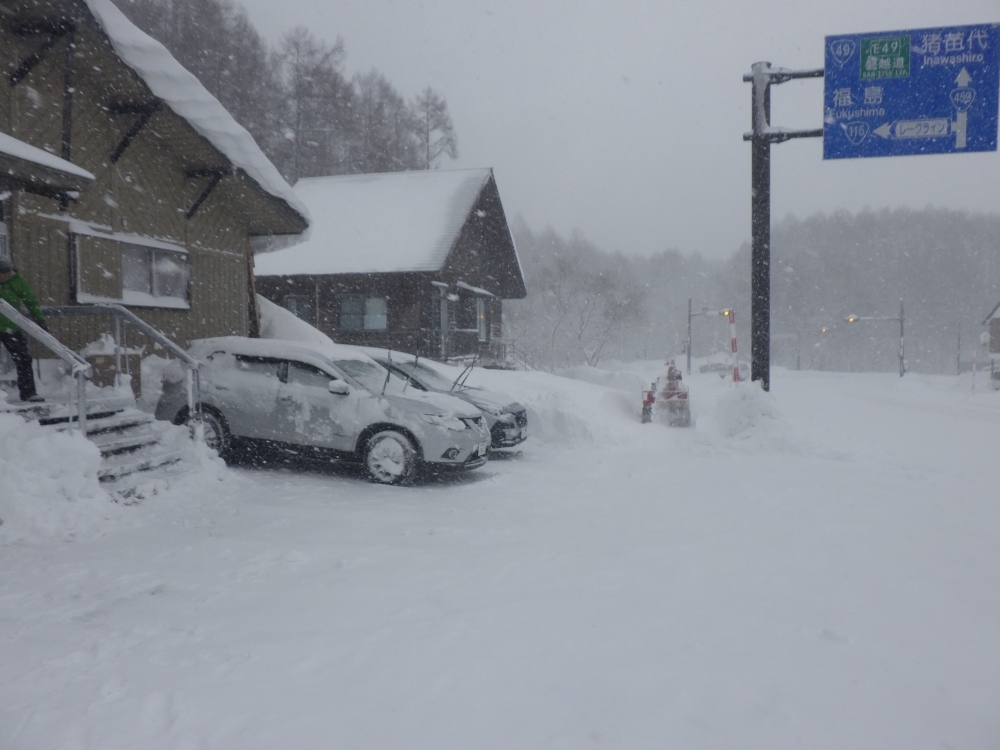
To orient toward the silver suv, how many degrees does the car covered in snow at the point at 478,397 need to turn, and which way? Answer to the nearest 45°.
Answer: approximately 90° to its right

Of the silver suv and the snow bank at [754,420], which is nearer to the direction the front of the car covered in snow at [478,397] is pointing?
the snow bank

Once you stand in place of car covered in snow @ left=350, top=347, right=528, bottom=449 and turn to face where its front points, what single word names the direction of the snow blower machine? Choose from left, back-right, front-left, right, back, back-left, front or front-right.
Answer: left

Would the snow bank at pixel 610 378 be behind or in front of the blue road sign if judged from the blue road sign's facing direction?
behind

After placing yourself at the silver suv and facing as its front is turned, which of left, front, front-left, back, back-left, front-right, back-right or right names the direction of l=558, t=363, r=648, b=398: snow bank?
left

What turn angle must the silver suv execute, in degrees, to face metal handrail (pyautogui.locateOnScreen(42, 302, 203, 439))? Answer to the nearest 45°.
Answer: approximately 135° to its right

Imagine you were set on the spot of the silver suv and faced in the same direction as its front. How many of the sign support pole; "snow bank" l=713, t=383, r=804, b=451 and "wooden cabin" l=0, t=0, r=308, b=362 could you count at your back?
1
